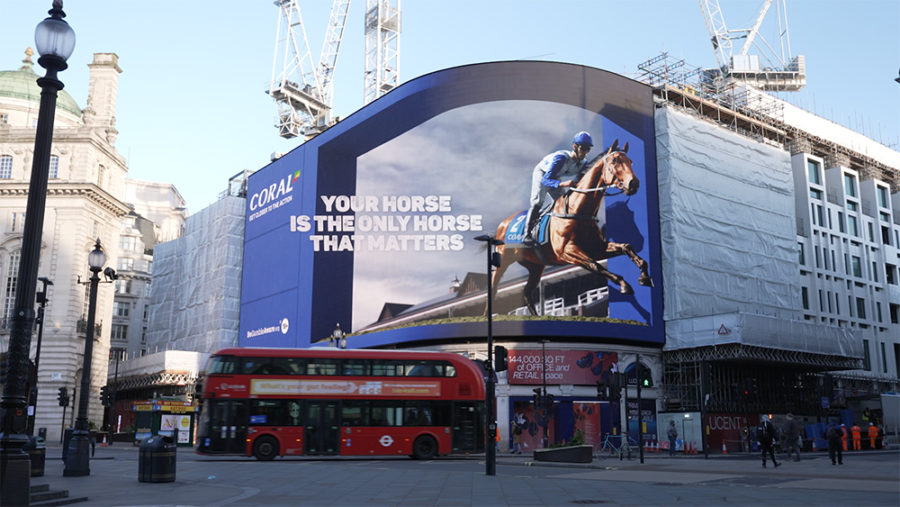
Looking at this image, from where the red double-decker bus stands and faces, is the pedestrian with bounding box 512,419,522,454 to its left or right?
on its right

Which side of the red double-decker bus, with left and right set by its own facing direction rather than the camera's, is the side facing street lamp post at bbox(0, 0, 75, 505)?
left

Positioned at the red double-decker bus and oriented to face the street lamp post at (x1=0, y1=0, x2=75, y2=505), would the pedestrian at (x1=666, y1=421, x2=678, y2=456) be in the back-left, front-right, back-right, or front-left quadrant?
back-left

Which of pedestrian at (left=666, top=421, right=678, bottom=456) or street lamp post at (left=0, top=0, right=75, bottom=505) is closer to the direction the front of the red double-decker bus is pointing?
the street lamp post

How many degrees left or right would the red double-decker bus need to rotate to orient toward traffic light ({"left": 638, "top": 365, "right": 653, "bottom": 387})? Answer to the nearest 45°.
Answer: approximately 180°

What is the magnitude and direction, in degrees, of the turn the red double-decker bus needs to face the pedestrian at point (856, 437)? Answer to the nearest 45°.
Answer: approximately 180°

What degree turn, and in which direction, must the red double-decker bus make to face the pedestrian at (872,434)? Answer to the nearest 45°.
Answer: approximately 180°

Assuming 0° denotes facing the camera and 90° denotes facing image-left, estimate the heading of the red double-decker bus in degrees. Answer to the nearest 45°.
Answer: approximately 90°

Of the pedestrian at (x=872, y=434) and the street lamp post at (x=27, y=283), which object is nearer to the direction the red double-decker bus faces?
the street lamp post

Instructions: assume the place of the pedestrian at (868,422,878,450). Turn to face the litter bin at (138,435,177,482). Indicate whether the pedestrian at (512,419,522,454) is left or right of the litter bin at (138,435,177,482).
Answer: right
